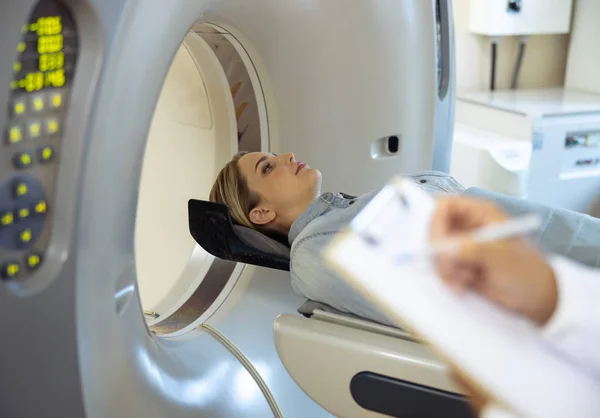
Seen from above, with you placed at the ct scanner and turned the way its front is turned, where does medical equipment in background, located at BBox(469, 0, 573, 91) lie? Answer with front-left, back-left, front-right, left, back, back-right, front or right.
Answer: left

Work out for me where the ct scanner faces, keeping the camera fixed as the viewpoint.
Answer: facing the viewer and to the right of the viewer

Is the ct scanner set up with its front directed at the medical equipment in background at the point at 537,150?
no
